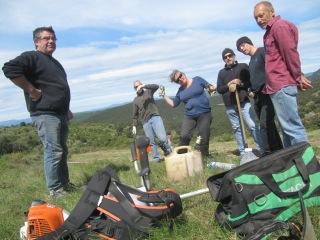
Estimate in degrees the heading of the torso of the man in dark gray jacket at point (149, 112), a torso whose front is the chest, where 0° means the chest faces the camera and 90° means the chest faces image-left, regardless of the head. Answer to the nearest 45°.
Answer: approximately 0°

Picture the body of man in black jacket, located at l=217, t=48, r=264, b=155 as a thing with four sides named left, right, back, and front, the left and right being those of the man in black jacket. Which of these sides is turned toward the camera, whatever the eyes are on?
front

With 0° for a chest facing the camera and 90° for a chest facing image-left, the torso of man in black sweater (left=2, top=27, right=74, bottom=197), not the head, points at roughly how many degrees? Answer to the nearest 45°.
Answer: approximately 315°

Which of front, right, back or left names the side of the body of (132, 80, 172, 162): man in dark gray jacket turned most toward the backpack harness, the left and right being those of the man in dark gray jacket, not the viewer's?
front

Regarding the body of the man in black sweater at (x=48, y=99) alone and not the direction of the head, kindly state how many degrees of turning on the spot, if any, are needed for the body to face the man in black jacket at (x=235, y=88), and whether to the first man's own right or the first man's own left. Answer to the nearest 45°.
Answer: approximately 45° to the first man's own left

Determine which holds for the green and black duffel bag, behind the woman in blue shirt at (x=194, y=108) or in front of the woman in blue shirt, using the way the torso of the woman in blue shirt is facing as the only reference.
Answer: in front

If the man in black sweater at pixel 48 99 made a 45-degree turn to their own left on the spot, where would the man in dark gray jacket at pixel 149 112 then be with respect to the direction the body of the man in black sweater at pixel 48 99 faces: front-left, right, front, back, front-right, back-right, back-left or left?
front-left

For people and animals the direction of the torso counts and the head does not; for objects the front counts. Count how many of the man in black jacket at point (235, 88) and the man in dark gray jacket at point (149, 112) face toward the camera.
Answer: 2

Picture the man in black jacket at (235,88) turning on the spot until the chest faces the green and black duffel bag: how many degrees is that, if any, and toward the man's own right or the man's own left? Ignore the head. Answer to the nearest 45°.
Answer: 0° — they already face it

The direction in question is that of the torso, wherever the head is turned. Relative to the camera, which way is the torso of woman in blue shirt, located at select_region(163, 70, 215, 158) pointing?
toward the camera

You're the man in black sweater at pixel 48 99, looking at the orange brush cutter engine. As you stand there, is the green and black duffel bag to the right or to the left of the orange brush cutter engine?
left
